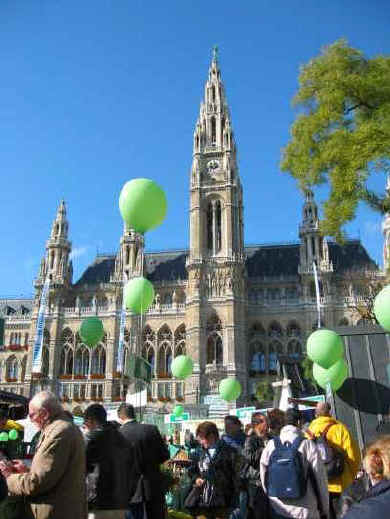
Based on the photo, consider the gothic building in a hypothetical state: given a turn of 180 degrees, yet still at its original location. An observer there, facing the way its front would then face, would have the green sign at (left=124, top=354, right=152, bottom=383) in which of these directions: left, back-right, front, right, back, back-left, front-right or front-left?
back

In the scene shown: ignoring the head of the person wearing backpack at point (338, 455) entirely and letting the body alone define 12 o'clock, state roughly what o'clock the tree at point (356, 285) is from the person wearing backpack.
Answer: The tree is roughly at 12 o'clock from the person wearing backpack.

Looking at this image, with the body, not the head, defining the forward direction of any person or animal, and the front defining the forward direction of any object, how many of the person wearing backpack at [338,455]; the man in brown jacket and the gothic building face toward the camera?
1

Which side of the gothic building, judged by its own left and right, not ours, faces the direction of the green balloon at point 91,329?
front

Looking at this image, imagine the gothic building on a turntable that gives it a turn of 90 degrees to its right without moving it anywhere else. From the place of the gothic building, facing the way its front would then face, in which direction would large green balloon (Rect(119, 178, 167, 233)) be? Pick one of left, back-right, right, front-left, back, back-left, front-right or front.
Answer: left

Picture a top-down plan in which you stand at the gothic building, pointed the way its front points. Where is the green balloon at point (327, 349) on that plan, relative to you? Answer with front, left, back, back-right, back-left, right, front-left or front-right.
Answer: front

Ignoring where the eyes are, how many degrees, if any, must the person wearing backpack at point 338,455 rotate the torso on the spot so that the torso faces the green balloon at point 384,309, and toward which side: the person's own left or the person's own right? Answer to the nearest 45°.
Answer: approximately 45° to the person's own right

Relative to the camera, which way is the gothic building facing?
toward the camera

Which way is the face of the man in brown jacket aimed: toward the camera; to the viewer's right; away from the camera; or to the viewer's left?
to the viewer's left

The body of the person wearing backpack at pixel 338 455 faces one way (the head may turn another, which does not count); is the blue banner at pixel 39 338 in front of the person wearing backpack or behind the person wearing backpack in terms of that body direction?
in front

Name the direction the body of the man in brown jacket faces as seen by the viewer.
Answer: to the viewer's left

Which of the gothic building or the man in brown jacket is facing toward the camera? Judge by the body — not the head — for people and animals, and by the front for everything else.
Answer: the gothic building

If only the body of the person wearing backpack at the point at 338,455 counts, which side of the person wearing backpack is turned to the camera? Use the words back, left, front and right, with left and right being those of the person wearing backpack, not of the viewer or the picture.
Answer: back

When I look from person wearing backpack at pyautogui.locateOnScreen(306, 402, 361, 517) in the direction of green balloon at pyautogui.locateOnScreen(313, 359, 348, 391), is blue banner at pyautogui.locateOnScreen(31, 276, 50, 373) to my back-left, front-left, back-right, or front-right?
front-left

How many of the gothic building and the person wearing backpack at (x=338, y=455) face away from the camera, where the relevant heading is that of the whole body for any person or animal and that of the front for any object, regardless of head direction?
1

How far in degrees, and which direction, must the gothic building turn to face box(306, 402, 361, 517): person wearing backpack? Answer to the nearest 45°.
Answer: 0° — it already faces them

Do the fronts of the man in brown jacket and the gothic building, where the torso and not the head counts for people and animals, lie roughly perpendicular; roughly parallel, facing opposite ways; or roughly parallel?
roughly perpendicular
